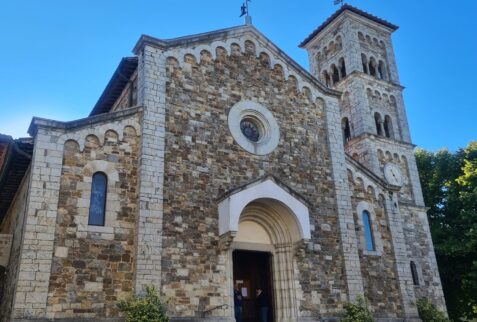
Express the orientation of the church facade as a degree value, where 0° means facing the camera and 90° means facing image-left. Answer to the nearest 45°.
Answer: approximately 315°

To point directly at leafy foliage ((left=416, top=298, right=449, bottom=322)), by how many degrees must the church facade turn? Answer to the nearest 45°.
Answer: approximately 90° to its left

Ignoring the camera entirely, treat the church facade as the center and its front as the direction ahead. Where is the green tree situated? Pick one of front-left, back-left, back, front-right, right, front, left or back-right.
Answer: left

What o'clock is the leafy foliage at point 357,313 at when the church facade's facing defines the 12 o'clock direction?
The leafy foliage is roughly at 10 o'clock from the church facade.
